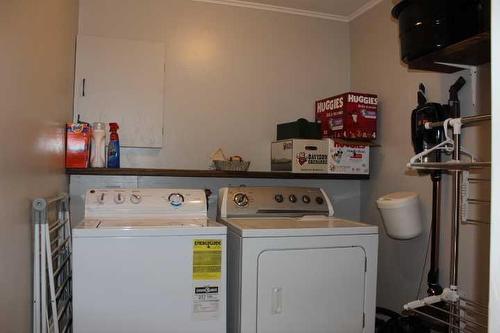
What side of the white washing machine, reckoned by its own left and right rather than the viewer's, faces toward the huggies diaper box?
left

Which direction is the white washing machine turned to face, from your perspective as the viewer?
facing the viewer

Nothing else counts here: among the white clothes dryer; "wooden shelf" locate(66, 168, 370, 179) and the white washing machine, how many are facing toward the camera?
3

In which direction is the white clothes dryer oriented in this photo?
toward the camera

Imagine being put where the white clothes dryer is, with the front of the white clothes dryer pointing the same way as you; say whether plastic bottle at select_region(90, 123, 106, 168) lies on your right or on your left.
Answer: on your right

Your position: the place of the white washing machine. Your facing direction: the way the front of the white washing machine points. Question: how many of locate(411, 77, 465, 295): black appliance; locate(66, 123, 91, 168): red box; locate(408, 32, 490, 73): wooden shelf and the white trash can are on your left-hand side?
3

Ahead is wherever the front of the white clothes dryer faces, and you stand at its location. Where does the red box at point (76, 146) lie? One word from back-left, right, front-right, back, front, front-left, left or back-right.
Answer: right

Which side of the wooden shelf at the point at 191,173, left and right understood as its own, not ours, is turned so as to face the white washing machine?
front
